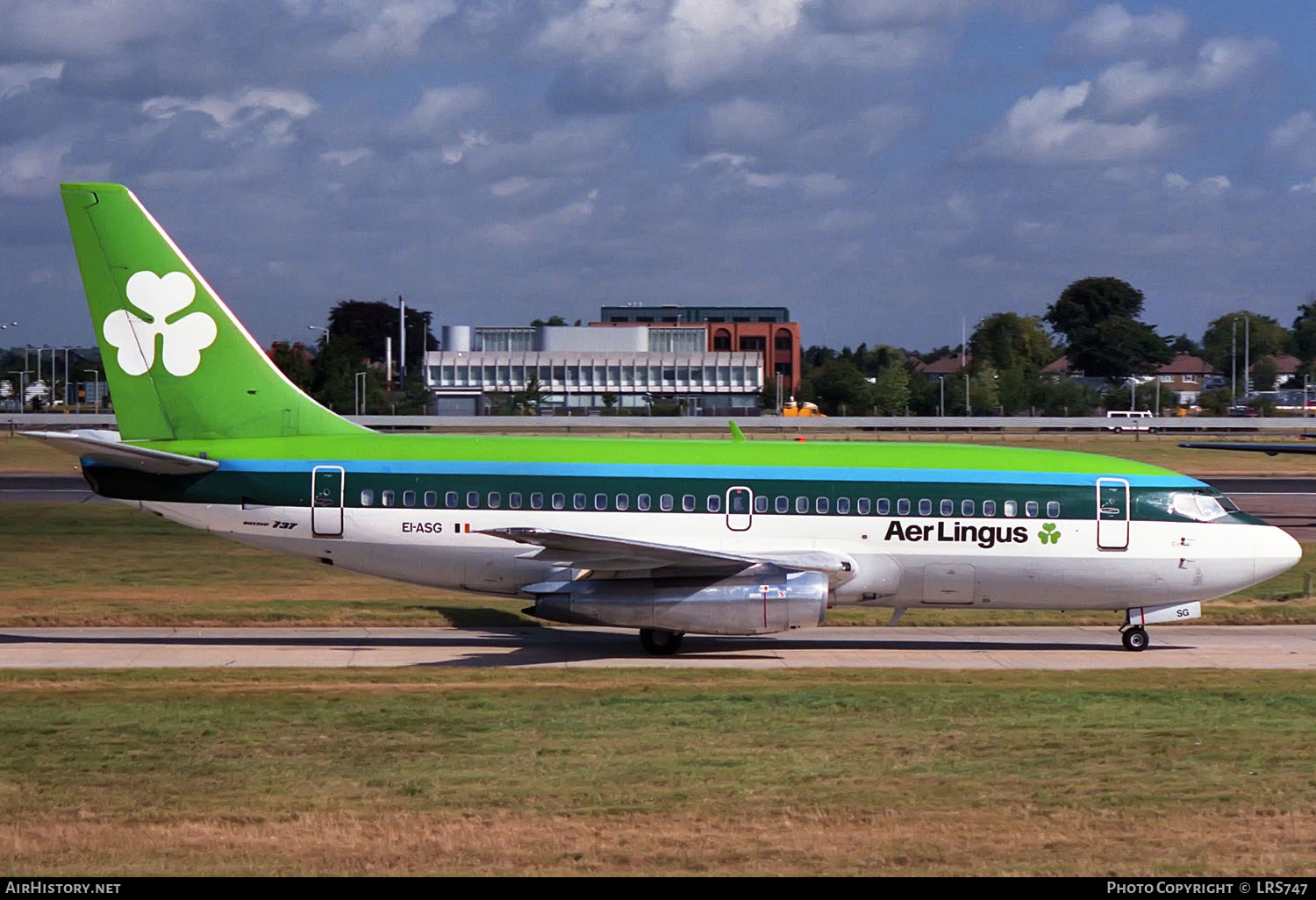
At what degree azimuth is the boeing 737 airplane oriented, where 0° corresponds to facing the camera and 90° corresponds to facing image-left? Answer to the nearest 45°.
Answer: approximately 270°
